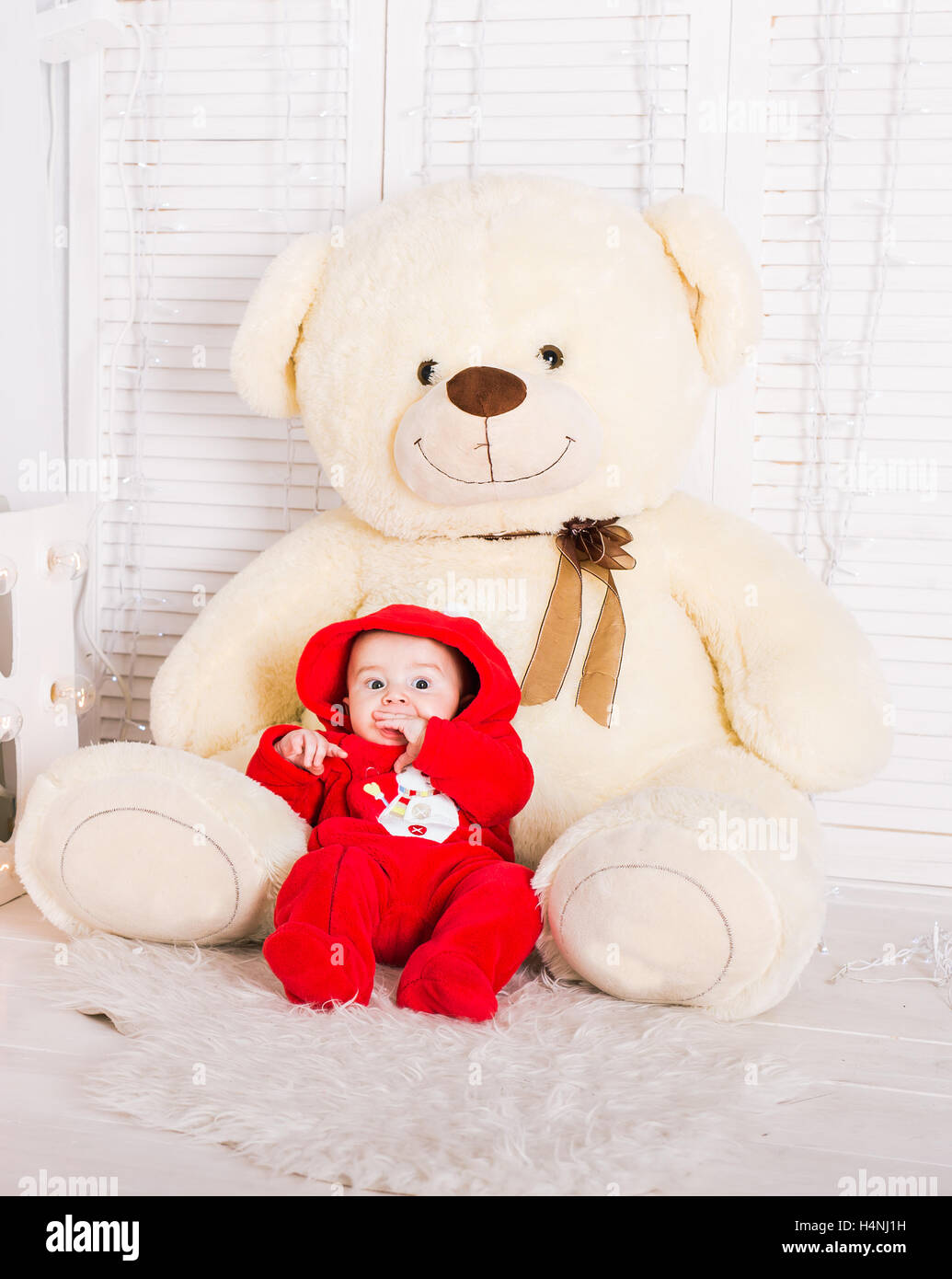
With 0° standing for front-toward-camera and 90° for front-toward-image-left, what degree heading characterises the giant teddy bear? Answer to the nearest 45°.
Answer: approximately 0°

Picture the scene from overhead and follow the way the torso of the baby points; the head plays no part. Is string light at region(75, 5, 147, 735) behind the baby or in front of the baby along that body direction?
behind

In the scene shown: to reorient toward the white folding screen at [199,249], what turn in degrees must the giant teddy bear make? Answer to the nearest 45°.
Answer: approximately 135° to its right

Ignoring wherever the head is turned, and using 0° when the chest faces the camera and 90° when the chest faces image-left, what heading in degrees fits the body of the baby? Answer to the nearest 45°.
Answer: approximately 0°
